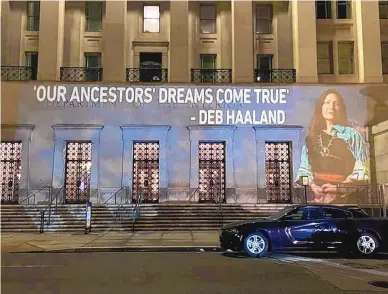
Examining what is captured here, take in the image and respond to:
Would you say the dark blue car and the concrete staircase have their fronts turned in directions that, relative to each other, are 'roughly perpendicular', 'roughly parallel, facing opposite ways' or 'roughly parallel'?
roughly perpendicular

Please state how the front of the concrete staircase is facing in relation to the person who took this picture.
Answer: facing the viewer

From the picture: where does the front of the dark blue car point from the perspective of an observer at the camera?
facing to the left of the viewer

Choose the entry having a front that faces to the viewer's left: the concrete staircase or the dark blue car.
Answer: the dark blue car

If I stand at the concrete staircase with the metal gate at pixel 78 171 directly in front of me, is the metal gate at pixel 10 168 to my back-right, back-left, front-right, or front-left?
front-left

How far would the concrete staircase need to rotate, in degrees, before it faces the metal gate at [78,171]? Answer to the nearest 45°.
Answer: approximately 135° to its right

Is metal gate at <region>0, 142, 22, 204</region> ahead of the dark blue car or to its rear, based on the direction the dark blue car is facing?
ahead

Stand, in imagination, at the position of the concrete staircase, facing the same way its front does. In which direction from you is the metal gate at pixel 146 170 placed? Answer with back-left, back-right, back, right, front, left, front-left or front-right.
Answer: back

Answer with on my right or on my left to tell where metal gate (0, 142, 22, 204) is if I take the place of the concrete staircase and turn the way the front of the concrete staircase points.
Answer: on my right

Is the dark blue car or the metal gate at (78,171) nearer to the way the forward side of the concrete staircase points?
the dark blue car

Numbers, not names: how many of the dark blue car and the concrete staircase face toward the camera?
1

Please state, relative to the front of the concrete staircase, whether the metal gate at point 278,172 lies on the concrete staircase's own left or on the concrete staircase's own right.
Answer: on the concrete staircase's own left
